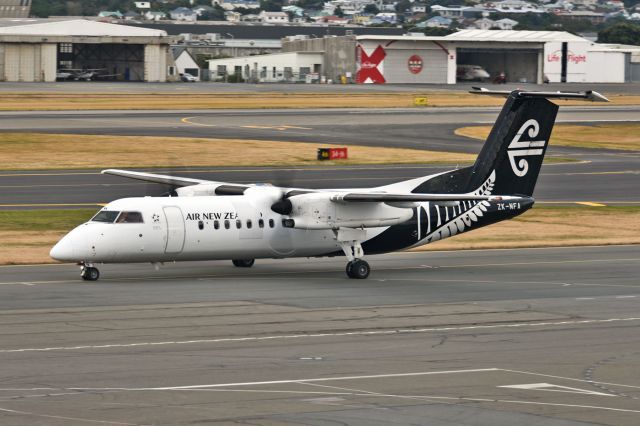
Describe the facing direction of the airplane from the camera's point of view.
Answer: facing the viewer and to the left of the viewer
